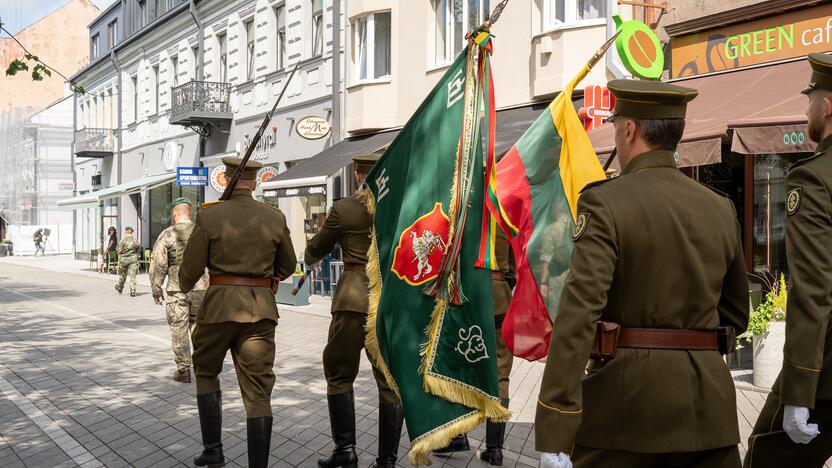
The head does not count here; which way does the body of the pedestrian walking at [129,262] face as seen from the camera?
away from the camera

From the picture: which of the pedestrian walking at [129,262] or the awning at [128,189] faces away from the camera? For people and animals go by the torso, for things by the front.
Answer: the pedestrian walking

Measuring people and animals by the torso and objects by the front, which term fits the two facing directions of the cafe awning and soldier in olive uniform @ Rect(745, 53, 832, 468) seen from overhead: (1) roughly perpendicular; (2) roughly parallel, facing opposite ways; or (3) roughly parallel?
roughly perpendicular

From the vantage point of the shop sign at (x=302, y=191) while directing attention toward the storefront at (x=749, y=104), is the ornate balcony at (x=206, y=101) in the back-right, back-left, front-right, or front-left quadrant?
back-left

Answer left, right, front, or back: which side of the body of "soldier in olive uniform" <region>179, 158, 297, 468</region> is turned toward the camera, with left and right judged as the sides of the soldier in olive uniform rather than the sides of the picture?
back

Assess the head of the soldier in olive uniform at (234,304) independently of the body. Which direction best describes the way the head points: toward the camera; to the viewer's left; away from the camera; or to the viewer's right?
away from the camera

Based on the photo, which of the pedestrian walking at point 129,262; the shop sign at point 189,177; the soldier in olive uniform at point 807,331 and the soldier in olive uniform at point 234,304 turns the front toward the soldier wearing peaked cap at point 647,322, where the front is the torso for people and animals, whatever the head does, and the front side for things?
the shop sign

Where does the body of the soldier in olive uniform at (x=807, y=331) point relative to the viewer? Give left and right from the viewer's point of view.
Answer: facing away from the viewer and to the left of the viewer

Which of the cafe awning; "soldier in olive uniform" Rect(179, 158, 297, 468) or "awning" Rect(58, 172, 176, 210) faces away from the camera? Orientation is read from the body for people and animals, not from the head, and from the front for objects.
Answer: the soldier in olive uniform
